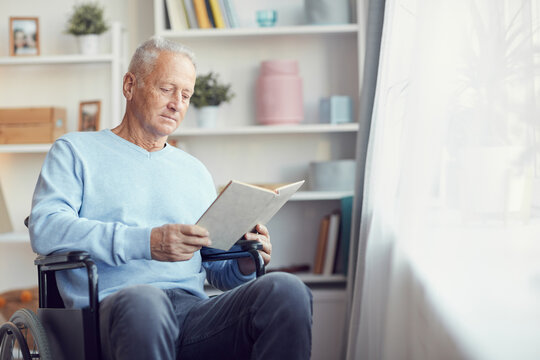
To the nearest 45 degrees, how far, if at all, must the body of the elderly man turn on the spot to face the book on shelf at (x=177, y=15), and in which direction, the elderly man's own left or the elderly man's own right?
approximately 135° to the elderly man's own left

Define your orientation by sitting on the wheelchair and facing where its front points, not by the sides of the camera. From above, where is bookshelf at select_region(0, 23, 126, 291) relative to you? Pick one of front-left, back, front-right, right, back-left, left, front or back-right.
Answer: back-left

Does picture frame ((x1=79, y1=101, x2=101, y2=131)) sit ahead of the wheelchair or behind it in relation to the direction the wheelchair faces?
behind

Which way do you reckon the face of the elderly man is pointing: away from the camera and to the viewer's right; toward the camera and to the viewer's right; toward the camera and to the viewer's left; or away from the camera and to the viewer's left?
toward the camera and to the viewer's right

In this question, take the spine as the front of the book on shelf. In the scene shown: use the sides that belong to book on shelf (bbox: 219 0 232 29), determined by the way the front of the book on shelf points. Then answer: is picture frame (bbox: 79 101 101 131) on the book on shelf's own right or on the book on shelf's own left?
on the book on shelf's own right

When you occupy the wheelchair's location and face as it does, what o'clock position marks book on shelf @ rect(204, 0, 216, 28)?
The book on shelf is roughly at 8 o'clock from the wheelchair.

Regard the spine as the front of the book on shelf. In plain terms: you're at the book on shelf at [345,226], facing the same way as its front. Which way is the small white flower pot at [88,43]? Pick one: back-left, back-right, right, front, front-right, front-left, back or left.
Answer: right

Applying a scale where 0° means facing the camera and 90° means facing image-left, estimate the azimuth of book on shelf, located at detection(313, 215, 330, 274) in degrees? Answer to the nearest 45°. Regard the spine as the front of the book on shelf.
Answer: approximately 0°
